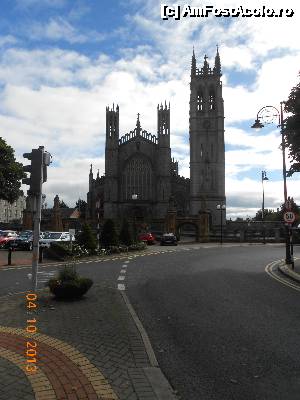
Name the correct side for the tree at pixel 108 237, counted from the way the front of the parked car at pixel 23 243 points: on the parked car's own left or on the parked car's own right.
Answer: on the parked car's own left

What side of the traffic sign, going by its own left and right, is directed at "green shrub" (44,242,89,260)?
right

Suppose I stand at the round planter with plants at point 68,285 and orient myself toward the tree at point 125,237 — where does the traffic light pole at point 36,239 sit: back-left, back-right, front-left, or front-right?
front-left

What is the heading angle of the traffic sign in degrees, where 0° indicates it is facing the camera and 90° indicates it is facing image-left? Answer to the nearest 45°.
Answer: approximately 0°

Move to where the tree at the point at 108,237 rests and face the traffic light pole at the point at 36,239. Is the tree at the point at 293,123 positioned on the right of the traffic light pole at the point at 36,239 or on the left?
left

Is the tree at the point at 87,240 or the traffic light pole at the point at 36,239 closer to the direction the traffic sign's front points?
the traffic light pole
